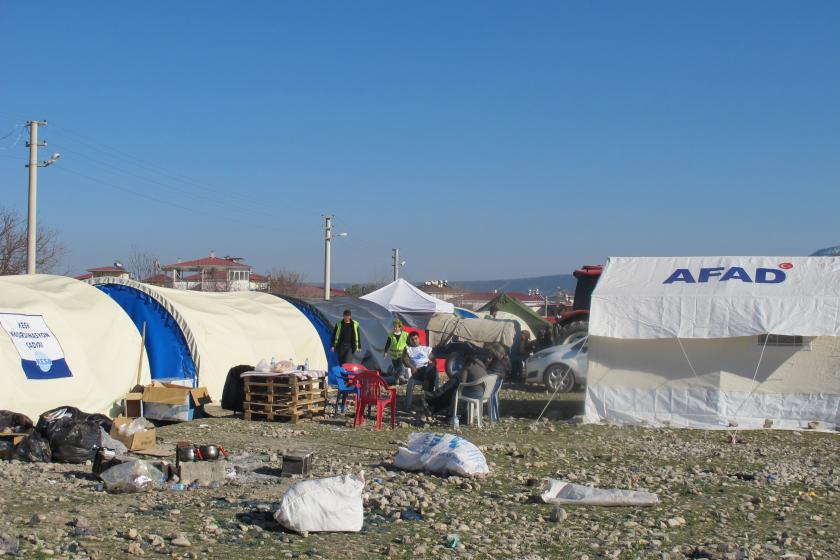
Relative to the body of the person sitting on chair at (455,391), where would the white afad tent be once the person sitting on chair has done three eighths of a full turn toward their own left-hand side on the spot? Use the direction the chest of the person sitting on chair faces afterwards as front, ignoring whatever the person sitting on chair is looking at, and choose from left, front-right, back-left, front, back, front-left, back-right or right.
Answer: front-left

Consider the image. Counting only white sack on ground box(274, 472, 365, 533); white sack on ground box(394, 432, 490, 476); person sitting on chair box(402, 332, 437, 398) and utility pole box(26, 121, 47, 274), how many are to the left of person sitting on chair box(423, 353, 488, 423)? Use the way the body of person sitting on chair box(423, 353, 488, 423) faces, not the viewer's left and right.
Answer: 2

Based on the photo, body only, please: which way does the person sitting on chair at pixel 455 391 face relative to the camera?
to the viewer's left

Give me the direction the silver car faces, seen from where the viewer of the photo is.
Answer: facing to the left of the viewer

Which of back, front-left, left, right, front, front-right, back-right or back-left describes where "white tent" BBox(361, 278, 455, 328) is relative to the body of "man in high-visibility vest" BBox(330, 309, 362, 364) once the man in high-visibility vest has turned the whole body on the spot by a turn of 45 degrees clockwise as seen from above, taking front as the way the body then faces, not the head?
back-right

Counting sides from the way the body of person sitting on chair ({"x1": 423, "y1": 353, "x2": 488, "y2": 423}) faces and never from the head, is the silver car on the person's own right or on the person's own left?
on the person's own right

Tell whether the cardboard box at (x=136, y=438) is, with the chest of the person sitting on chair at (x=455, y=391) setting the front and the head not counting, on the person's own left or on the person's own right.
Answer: on the person's own left

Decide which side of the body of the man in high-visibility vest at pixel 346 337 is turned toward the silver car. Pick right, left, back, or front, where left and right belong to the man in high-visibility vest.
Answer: left

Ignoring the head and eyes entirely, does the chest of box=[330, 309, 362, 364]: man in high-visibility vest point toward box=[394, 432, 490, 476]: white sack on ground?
yes

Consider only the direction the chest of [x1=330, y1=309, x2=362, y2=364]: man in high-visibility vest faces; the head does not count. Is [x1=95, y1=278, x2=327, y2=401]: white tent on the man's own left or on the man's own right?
on the man's own right

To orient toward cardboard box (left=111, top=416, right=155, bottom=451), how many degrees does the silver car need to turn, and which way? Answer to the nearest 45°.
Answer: approximately 45° to its left

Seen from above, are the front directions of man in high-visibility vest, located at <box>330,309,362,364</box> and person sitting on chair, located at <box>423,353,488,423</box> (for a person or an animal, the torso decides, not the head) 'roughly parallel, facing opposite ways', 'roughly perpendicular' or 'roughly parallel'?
roughly perpendicular

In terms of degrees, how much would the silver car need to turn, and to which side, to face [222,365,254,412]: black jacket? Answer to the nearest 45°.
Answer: approximately 45° to its left
